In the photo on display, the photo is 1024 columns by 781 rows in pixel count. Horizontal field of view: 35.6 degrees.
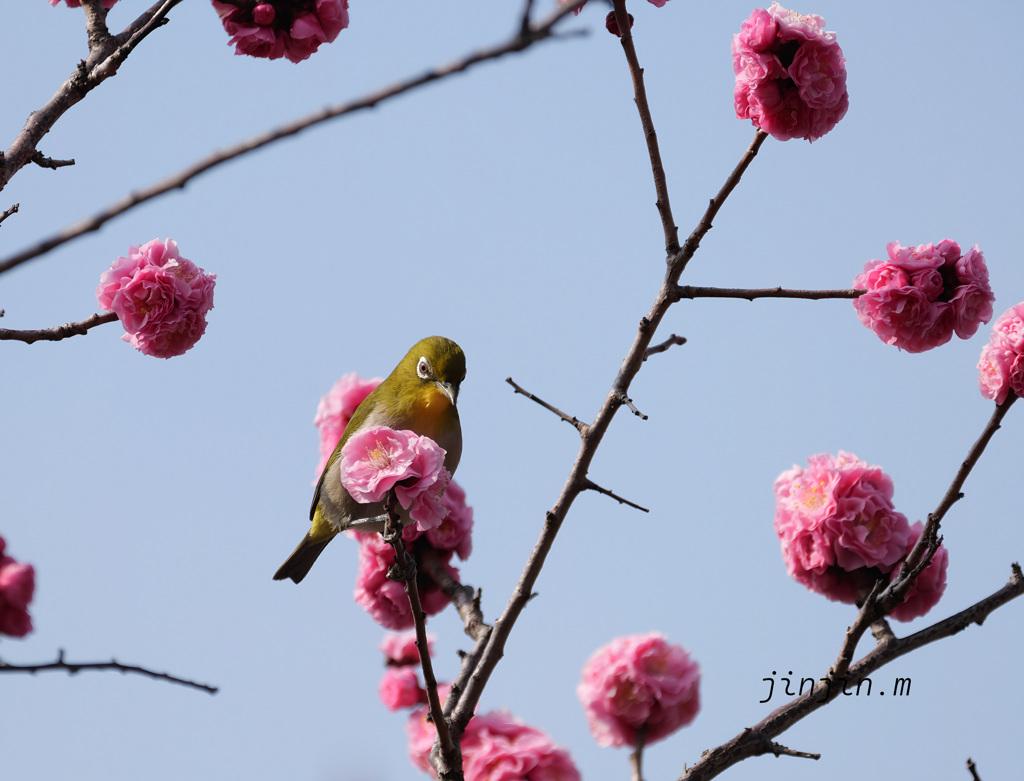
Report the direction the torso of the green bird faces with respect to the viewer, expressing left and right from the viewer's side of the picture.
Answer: facing the viewer and to the right of the viewer

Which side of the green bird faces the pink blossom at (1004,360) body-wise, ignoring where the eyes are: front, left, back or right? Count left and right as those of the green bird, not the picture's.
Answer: front

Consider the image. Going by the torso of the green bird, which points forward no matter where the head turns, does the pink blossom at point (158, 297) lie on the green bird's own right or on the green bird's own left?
on the green bird's own right

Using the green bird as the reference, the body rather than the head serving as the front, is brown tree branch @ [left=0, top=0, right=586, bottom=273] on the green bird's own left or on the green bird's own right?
on the green bird's own right

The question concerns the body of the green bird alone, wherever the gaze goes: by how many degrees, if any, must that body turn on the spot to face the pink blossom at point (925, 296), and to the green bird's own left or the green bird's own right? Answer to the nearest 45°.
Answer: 0° — it already faces it
